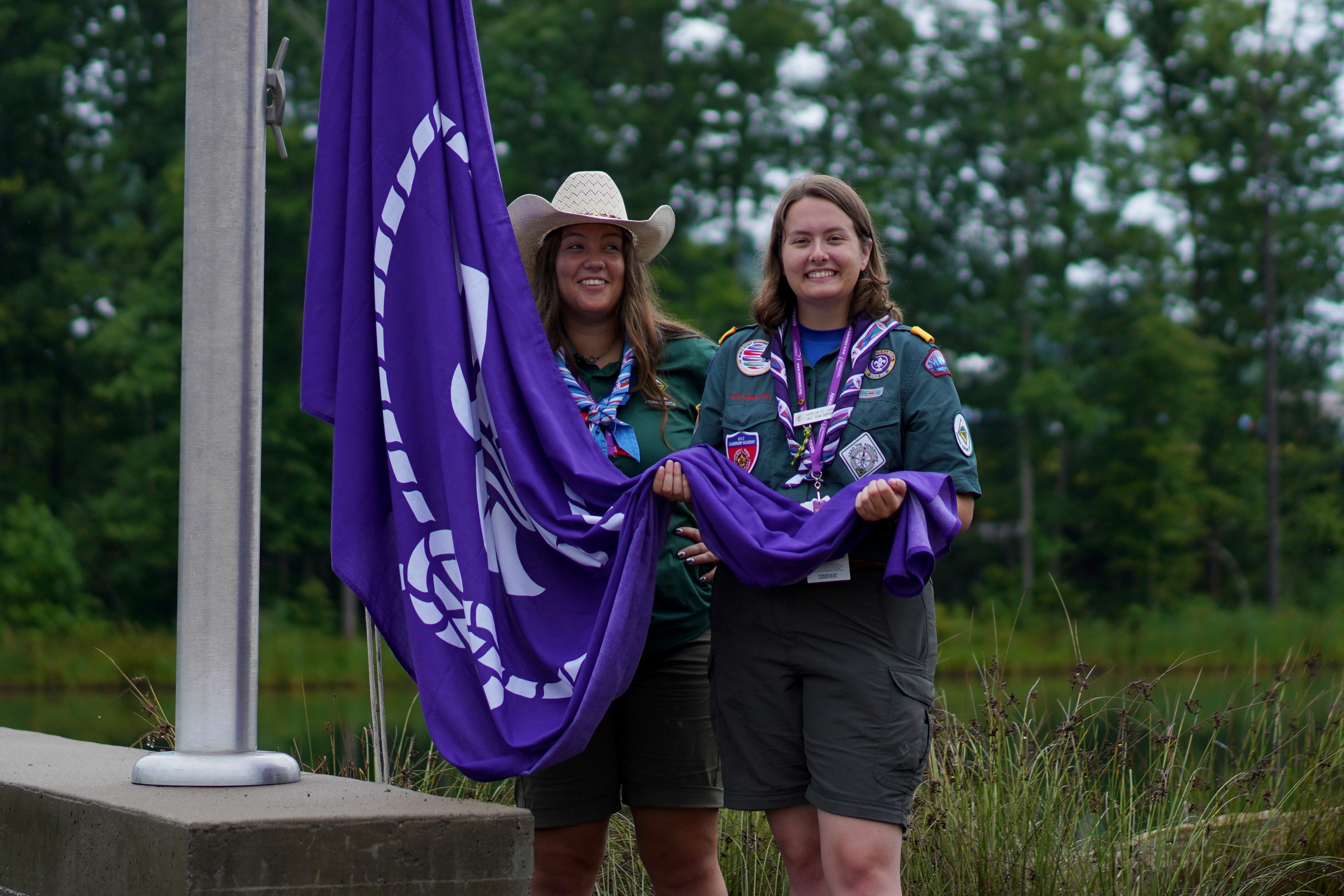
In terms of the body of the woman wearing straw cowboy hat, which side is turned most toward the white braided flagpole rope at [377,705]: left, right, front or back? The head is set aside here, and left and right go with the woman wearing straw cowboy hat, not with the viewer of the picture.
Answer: right

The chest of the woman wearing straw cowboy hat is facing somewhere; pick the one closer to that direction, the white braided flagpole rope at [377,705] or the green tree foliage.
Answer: the white braided flagpole rope

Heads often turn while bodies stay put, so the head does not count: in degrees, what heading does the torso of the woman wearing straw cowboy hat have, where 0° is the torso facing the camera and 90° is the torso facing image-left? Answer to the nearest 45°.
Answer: approximately 0°

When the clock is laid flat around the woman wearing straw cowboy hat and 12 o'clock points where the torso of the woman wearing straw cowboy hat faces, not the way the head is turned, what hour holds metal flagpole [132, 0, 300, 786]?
The metal flagpole is roughly at 2 o'clock from the woman wearing straw cowboy hat.

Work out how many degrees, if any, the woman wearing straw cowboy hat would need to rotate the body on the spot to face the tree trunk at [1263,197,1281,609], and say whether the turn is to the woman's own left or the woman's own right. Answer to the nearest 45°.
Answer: approximately 135° to the woman's own left

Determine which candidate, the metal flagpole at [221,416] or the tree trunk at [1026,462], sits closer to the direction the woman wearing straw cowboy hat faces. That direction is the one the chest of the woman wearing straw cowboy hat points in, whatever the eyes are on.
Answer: the metal flagpole

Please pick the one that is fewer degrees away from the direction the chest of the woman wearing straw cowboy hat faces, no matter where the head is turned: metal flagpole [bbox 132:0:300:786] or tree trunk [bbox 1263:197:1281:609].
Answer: the metal flagpole

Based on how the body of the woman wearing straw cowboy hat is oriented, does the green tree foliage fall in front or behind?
behind

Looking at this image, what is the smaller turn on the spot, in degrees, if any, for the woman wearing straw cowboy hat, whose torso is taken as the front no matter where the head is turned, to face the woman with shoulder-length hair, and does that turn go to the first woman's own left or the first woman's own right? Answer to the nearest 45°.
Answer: approximately 45° to the first woman's own left

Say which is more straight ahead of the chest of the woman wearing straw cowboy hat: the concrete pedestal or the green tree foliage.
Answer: the concrete pedestal
